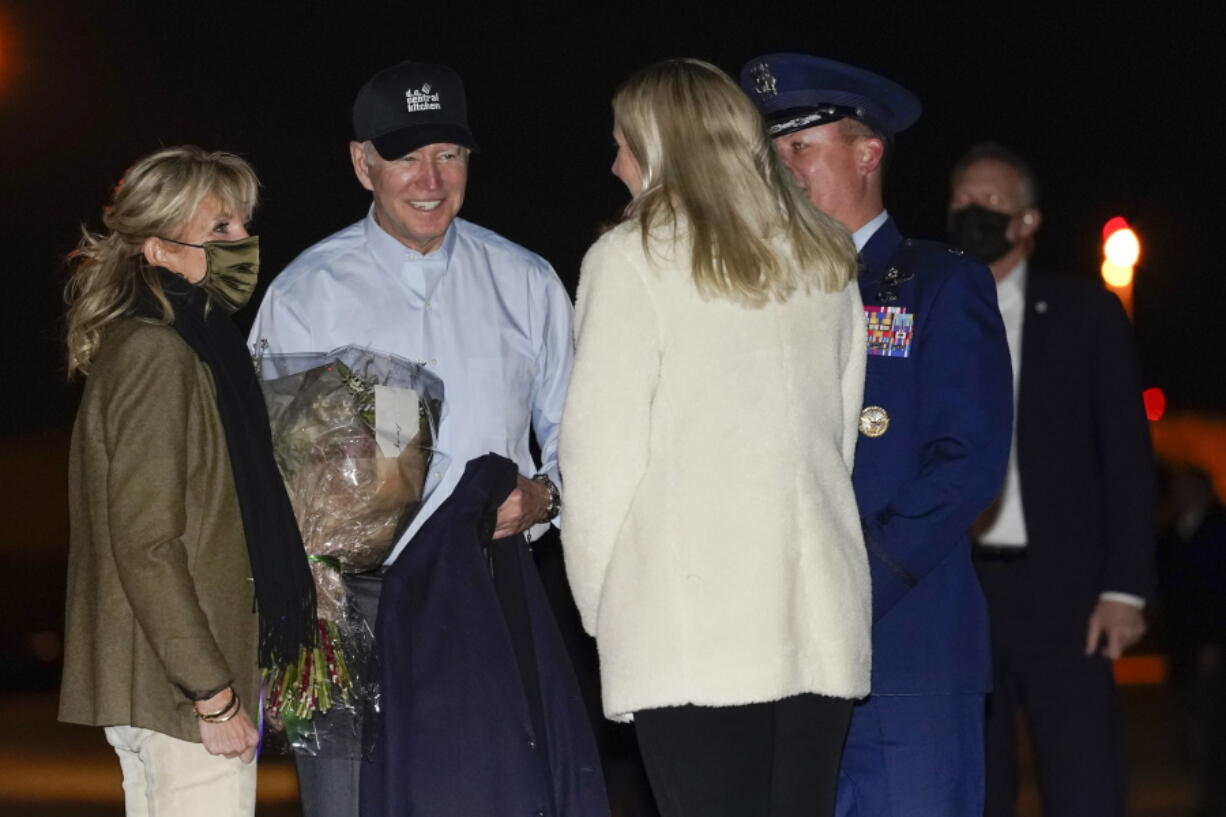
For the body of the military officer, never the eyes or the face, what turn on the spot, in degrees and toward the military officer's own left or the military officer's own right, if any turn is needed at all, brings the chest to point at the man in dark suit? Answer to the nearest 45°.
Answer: approximately 135° to the military officer's own right

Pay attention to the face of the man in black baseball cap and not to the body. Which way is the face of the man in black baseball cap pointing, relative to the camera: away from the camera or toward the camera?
toward the camera

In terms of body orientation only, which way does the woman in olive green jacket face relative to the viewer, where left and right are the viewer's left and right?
facing to the right of the viewer

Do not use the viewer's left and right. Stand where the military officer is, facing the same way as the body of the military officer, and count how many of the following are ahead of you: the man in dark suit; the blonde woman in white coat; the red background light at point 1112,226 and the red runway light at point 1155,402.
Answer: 1

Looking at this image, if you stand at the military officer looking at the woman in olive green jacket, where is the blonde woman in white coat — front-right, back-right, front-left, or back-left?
front-left

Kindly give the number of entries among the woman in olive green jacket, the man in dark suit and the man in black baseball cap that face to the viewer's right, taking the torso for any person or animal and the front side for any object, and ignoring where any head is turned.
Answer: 1

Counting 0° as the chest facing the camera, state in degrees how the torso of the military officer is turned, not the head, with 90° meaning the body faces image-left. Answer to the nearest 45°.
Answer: approximately 45°

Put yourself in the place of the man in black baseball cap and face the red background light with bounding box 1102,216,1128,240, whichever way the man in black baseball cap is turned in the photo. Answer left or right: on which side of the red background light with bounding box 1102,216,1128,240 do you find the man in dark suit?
right

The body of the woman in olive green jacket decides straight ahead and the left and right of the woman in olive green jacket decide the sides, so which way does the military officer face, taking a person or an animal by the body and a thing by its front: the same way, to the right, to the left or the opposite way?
the opposite way

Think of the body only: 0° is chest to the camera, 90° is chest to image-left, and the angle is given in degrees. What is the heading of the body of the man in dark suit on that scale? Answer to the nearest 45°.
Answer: approximately 45°

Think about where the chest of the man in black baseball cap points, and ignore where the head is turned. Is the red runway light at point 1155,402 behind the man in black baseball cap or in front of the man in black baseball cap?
behind

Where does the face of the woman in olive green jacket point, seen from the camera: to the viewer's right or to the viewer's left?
to the viewer's right

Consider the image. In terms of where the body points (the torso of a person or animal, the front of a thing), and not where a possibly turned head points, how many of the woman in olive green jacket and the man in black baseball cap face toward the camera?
1

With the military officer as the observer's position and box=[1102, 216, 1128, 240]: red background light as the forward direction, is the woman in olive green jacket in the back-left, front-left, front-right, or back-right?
back-left

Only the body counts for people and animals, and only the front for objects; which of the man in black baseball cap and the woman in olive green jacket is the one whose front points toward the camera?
the man in black baseball cap

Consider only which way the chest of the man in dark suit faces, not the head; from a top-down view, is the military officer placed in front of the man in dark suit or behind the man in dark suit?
in front

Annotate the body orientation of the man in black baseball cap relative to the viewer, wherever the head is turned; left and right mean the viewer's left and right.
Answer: facing the viewer

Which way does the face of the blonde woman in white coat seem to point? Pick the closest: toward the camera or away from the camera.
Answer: away from the camera

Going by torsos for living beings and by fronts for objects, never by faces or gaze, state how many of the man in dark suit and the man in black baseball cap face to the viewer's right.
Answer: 0
